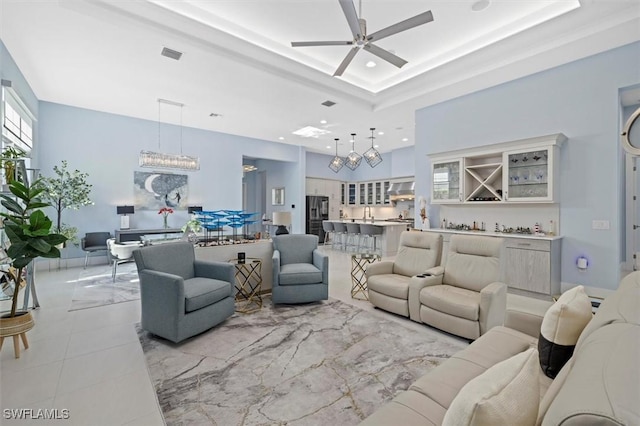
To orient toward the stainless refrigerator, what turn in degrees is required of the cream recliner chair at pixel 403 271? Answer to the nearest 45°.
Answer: approximately 90° to its right

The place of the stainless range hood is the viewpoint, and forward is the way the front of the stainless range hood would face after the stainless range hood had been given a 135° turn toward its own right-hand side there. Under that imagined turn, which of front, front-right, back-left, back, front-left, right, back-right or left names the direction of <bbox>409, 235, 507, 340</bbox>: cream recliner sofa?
back

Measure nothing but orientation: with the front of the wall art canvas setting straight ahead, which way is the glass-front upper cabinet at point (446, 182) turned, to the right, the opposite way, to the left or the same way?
to the right

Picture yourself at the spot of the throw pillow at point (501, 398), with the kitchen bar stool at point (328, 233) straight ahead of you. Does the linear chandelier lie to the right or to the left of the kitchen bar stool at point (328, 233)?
left

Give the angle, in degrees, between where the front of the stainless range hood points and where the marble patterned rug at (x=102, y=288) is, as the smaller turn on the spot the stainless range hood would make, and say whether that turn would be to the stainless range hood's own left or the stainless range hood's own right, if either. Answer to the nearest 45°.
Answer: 0° — it already faces it

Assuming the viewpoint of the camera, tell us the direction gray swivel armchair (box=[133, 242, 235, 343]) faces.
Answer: facing the viewer and to the right of the viewer

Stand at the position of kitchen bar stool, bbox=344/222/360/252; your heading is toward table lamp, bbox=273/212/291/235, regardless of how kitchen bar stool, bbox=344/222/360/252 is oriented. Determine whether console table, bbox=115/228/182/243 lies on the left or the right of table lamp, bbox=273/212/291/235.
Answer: right

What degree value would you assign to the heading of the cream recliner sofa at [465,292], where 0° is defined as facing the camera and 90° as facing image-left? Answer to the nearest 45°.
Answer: approximately 45°

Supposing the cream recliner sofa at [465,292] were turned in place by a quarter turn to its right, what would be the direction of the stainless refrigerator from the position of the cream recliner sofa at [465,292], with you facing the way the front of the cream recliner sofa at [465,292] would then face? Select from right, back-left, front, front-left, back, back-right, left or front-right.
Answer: front

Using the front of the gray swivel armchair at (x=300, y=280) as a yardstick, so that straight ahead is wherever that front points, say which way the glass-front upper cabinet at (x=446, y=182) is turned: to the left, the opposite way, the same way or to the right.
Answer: to the right

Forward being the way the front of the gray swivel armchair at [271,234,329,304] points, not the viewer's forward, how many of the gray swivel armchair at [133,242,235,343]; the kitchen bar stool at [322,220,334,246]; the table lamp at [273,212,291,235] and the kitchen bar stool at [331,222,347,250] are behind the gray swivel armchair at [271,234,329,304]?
3

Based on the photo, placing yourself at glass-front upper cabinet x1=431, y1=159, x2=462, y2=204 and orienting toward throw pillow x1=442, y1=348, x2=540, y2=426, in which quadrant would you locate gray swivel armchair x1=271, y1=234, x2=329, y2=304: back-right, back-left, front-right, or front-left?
front-right

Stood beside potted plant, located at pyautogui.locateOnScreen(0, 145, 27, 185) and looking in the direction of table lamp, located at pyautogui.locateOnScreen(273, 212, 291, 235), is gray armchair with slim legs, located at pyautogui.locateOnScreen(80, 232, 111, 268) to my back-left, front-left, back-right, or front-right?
front-left

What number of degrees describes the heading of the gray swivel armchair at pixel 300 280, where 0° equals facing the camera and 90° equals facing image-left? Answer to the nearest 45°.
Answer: approximately 0°

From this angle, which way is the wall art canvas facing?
toward the camera

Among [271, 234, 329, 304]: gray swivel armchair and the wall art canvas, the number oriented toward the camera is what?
2

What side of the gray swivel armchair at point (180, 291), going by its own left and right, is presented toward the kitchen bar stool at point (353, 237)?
left

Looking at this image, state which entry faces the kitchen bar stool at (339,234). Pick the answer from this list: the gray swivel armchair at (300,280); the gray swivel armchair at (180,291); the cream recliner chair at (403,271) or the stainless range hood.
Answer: the stainless range hood

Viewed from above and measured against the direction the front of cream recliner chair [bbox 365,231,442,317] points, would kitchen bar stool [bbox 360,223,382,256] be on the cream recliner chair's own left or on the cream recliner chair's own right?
on the cream recliner chair's own right

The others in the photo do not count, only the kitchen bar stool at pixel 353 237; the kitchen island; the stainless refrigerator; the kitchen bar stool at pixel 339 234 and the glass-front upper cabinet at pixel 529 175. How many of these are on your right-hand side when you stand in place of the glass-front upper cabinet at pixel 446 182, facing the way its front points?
4

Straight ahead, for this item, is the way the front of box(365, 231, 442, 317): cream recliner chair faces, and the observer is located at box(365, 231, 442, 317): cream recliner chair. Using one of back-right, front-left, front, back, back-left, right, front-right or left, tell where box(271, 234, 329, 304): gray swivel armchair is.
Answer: front-right
